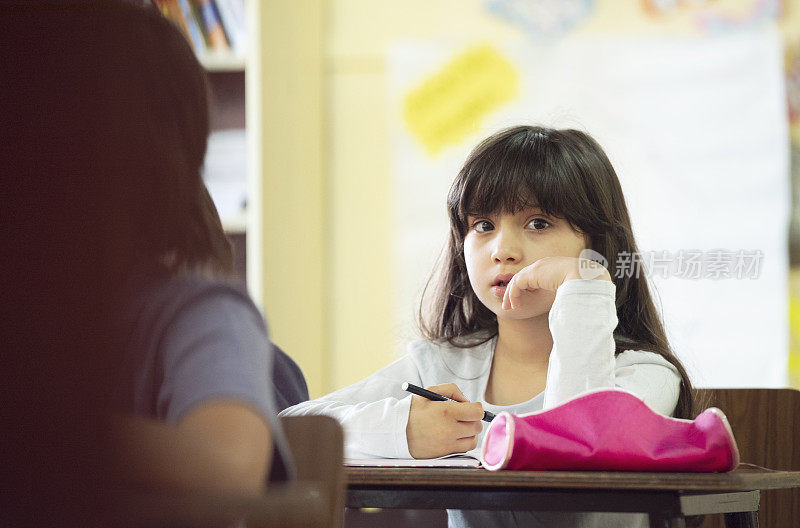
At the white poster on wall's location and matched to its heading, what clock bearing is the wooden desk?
The wooden desk is roughly at 12 o'clock from the white poster on wall.

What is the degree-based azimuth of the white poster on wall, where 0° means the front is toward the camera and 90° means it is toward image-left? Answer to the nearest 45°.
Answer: approximately 0°

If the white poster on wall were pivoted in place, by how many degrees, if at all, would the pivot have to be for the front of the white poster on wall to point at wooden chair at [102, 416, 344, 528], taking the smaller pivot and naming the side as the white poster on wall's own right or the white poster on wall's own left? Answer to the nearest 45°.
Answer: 0° — it already faces it

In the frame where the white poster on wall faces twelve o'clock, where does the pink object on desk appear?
The pink object on desk is roughly at 12 o'clock from the white poster on wall.

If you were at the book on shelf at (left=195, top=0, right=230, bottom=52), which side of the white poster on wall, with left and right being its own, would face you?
right

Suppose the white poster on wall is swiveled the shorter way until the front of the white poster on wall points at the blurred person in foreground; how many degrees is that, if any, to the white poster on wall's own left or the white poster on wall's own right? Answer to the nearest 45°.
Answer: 0° — it already faces them
